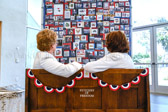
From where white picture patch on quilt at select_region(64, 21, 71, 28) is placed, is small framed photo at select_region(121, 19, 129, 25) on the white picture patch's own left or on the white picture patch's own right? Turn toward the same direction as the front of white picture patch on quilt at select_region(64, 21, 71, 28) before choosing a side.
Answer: on the white picture patch's own left

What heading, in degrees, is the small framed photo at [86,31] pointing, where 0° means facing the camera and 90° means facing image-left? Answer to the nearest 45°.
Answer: approximately 0°

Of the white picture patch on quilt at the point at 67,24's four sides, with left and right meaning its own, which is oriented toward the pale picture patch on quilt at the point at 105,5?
left

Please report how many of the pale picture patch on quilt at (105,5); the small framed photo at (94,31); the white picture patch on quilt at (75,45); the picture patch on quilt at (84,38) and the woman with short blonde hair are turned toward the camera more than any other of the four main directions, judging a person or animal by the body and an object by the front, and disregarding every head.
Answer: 4

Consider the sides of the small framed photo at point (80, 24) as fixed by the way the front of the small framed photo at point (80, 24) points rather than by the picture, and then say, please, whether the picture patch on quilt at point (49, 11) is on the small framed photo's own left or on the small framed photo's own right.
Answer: on the small framed photo's own right

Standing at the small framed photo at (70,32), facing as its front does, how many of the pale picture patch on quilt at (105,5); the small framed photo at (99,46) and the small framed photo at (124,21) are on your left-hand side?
3

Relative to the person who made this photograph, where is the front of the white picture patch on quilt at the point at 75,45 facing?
facing the viewer

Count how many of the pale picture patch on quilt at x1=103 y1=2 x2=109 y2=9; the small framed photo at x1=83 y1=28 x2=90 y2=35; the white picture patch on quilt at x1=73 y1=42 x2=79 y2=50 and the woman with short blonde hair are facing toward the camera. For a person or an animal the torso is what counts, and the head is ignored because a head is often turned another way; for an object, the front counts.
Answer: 3
